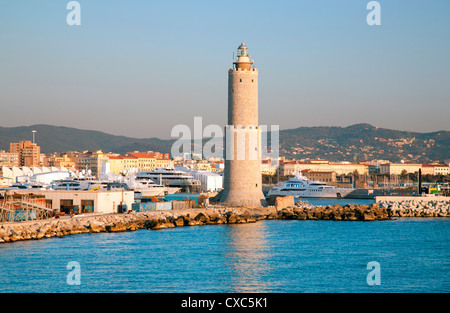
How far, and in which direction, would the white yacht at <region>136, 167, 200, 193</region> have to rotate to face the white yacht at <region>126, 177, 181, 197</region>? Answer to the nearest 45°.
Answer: approximately 90° to its left

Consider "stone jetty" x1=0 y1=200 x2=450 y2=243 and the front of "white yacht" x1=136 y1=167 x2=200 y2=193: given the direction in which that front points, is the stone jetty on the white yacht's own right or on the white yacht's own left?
on the white yacht's own left

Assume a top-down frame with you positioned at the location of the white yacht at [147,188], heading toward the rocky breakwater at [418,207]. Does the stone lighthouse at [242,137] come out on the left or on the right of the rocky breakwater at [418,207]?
right

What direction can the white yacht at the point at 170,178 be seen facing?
to the viewer's left

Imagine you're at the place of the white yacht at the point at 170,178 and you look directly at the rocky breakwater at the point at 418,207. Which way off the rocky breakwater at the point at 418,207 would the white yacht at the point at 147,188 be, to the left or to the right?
right
